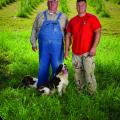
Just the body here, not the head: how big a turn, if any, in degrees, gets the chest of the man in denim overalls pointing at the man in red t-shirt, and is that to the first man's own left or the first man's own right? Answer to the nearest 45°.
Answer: approximately 45° to the first man's own left

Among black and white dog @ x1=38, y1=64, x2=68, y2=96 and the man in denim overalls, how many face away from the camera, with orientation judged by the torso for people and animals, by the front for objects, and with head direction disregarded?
0

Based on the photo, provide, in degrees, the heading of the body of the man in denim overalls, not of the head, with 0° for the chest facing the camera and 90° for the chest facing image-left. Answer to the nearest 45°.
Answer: approximately 0°
